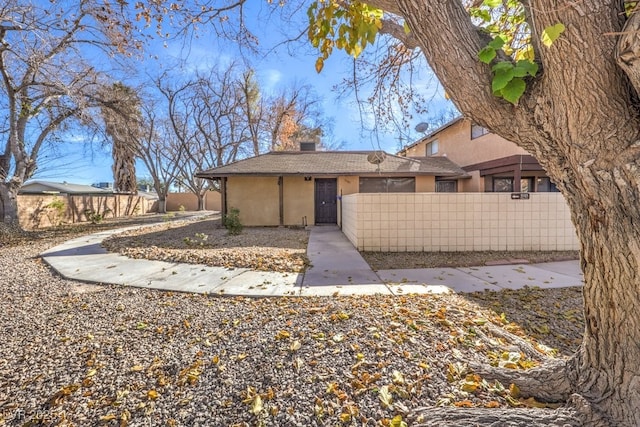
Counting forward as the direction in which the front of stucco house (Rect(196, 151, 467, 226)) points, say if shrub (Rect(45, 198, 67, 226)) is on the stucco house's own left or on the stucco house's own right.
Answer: on the stucco house's own right

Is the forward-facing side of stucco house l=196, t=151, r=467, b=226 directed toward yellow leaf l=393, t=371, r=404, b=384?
yes

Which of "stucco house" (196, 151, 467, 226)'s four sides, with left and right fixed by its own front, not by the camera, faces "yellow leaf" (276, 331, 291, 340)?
front

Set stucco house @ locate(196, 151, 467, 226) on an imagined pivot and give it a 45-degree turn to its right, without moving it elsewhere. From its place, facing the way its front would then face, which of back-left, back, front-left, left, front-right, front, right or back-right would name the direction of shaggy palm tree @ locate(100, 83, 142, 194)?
front-right

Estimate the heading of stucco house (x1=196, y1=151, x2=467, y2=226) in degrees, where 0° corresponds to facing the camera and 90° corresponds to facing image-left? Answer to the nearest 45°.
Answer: approximately 0°

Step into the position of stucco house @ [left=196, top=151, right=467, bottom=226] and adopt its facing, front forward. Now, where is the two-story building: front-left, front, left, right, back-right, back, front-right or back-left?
left

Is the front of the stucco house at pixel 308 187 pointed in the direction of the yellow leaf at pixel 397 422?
yes

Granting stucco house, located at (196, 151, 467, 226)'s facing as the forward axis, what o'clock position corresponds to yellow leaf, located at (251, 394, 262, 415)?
The yellow leaf is roughly at 12 o'clock from the stucco house.

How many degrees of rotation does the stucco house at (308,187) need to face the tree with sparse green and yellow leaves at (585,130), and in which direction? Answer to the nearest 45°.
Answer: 0° — it already faces it

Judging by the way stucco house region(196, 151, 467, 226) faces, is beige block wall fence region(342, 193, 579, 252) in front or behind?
in front

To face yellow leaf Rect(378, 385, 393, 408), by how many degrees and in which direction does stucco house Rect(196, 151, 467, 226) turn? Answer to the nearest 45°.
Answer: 0° — it already faces it

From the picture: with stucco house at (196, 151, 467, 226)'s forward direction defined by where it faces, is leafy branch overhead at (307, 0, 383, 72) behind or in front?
in front
